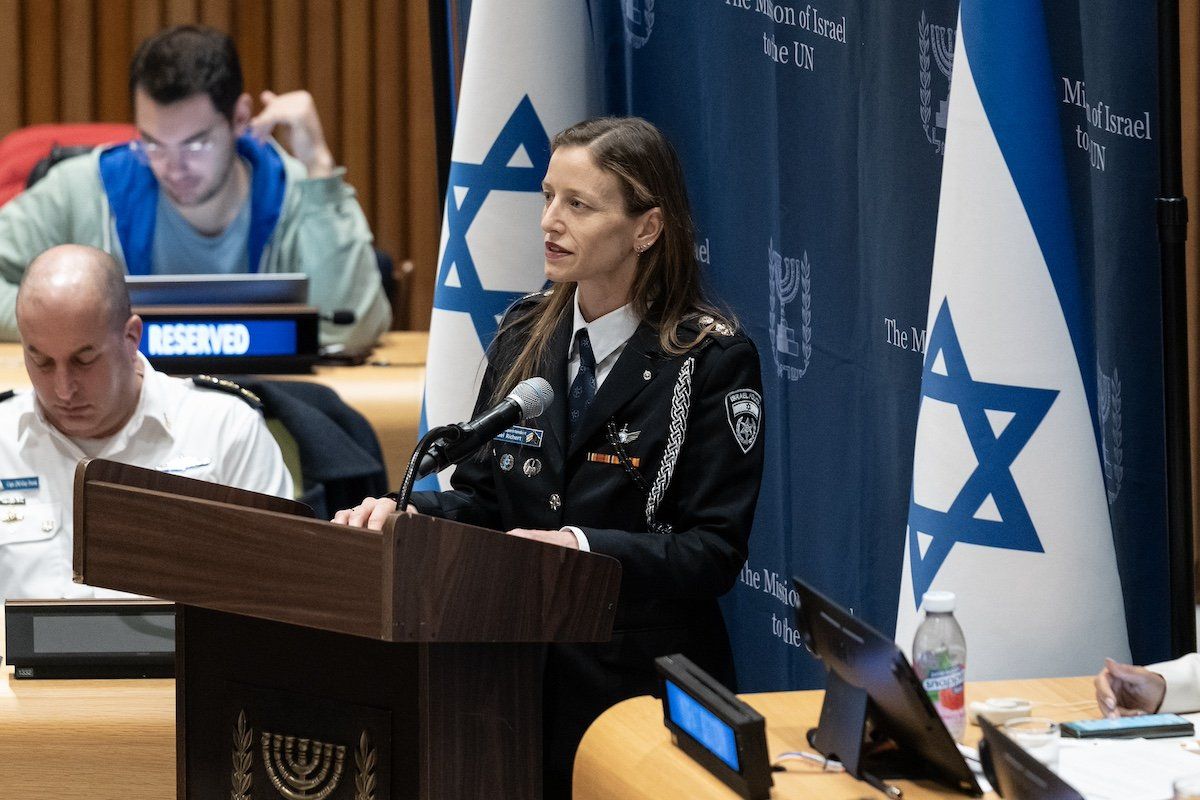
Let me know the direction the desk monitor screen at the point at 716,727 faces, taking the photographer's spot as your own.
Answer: facing the viewer and to the left of the viewer

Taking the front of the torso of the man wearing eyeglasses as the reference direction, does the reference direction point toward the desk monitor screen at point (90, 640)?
yes

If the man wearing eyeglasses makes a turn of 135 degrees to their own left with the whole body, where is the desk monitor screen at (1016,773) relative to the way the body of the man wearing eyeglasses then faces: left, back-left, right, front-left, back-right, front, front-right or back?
back-right

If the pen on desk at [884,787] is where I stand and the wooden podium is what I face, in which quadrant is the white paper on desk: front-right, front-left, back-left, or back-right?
back-right

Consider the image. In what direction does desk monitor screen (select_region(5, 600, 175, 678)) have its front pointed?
toward the camera

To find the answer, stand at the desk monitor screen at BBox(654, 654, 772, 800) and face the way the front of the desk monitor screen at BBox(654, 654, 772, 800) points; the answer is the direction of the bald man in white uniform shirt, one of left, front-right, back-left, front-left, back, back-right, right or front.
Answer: right

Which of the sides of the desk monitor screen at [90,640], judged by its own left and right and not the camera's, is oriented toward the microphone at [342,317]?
back

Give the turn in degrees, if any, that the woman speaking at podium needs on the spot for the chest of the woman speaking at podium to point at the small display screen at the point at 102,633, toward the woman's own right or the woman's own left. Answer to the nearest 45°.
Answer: approximately 45° to the woman's own right
